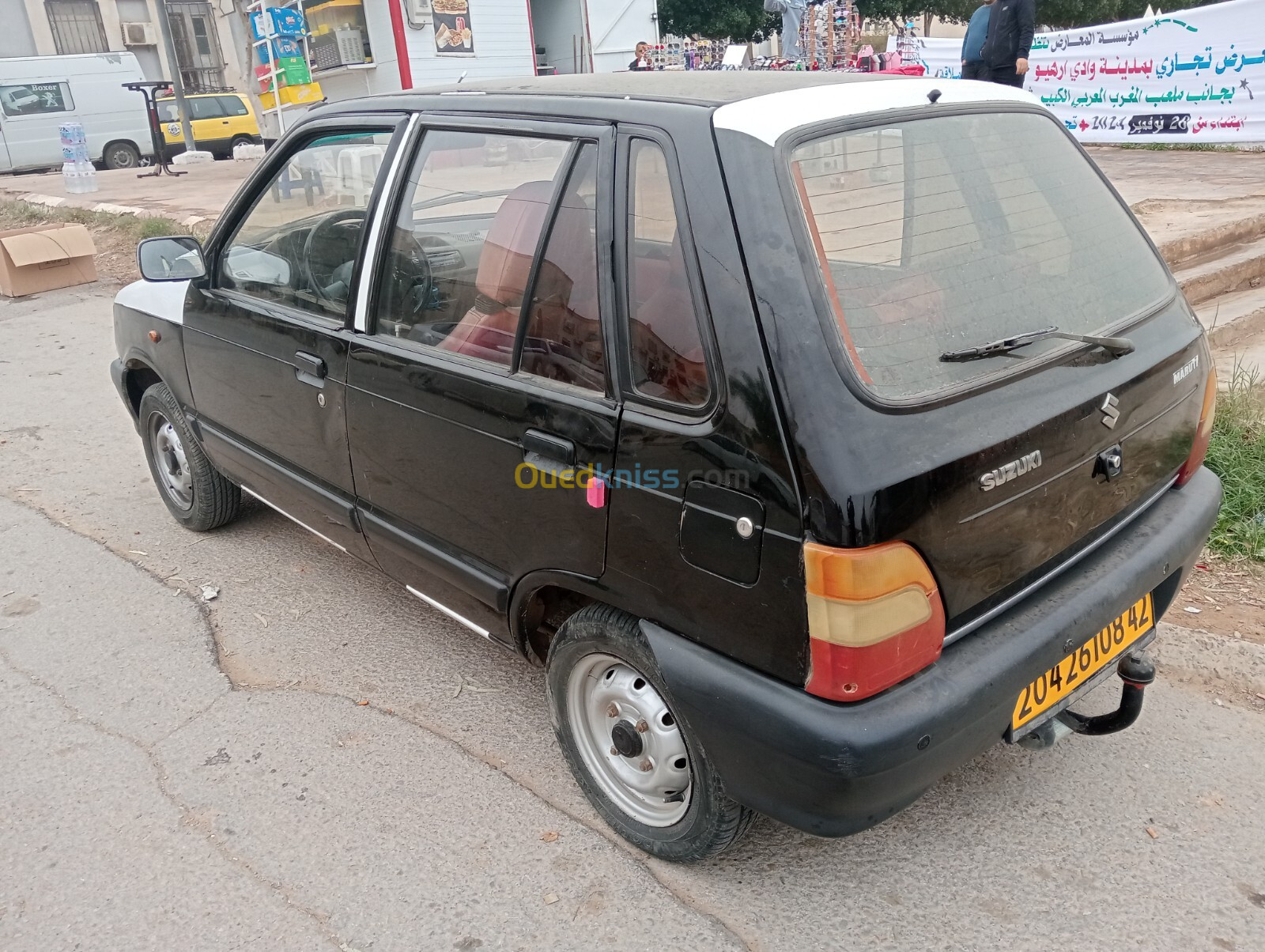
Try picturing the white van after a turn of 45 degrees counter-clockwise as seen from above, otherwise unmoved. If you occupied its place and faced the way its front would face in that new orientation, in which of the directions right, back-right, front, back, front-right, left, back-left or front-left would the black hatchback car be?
front-left

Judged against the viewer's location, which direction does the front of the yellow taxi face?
facing to the left of the viewer

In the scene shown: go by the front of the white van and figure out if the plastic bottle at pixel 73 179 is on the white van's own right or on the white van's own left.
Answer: on the white van's own left

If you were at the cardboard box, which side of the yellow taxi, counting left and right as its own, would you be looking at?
left

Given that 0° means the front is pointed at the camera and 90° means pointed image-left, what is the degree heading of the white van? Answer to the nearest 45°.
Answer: approximately 90°

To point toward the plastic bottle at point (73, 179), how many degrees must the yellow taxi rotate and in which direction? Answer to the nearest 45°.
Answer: approximately 90° to its left

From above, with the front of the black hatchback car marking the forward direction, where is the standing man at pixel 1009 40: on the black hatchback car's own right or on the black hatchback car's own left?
on the black hatchback car's own right

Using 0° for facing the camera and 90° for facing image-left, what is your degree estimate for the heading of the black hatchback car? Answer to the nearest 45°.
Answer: approximately 135°

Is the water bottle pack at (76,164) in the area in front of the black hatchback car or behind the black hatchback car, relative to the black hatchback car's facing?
in front

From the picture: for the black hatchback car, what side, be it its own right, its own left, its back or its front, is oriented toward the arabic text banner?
right

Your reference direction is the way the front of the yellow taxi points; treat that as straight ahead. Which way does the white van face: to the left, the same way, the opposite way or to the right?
the same way

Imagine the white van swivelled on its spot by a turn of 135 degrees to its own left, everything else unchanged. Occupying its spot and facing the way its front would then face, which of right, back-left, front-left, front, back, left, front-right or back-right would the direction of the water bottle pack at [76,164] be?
front-right
